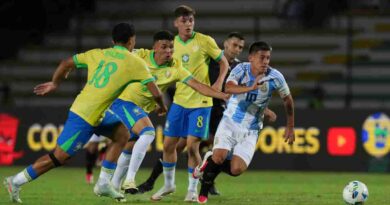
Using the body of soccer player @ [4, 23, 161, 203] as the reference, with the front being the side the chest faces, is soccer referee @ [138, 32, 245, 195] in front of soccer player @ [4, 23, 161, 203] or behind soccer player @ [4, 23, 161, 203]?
in front

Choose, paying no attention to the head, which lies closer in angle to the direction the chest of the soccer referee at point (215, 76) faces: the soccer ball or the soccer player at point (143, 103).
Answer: the soccer ball

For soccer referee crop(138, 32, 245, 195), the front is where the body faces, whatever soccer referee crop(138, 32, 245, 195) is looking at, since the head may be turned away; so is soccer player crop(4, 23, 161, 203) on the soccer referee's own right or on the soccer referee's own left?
on the soccer referee's own right

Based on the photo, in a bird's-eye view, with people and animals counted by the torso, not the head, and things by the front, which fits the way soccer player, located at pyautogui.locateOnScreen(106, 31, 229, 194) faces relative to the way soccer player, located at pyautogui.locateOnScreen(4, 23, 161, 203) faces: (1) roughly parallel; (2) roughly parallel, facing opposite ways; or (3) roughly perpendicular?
roughly perpendicular

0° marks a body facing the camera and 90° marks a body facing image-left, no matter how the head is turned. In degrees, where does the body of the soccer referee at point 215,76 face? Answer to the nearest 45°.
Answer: approximately 315°

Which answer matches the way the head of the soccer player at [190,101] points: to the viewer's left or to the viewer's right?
to the viewer's right
